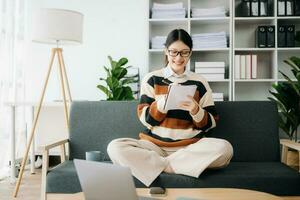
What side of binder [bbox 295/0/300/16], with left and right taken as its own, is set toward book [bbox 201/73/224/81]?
right

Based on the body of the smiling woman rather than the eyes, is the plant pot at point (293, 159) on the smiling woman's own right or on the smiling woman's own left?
on the smiling woman's own left

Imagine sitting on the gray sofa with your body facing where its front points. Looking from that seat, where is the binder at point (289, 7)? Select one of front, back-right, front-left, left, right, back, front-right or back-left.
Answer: back-left

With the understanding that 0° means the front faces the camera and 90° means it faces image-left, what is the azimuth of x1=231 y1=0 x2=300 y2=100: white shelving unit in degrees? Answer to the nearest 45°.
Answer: approximately 0°

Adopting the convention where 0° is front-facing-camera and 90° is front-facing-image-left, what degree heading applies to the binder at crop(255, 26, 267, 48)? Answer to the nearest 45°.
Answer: approximately 0°

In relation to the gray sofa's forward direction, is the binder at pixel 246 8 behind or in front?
behind
